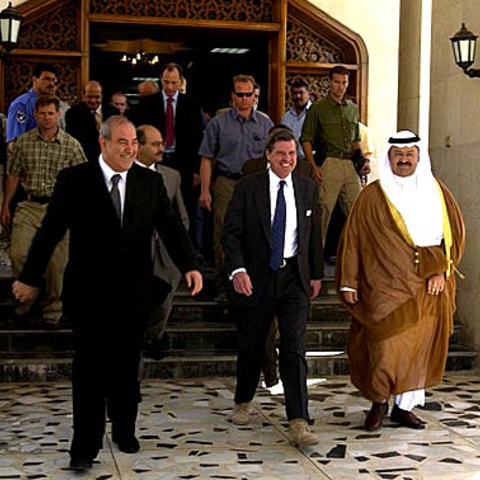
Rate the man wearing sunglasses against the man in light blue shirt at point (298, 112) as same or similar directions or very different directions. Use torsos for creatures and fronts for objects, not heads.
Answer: same or similar directions

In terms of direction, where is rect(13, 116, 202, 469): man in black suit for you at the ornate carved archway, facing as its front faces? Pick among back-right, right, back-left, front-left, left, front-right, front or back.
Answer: front

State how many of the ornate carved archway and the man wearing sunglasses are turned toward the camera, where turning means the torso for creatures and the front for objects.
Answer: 2

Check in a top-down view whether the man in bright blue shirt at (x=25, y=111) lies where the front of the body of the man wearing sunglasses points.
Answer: no

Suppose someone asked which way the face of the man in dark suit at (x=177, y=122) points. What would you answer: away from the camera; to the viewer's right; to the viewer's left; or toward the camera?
toward the camera

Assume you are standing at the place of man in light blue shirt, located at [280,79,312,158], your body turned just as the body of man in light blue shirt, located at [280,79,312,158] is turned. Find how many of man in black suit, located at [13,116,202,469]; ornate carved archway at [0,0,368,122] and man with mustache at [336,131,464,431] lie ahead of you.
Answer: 2

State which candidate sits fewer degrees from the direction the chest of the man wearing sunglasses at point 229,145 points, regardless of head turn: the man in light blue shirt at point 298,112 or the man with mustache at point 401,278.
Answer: the man with mustache

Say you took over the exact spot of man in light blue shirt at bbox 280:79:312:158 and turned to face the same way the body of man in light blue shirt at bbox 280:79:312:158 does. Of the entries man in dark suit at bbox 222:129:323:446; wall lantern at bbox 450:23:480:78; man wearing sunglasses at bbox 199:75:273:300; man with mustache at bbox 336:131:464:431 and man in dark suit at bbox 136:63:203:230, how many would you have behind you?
0

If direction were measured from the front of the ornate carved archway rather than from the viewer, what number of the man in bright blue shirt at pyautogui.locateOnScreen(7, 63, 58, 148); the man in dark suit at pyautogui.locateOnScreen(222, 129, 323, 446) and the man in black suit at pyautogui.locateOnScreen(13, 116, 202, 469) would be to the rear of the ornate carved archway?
0

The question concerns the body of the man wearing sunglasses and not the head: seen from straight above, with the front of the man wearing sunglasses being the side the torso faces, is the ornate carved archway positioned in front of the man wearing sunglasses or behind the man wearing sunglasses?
behind

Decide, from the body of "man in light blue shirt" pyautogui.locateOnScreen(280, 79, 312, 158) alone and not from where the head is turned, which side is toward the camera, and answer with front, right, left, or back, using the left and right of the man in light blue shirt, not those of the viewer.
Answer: front

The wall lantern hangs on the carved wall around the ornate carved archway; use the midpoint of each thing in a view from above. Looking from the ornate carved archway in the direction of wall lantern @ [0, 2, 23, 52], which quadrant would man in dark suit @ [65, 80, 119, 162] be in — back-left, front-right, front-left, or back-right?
front-left

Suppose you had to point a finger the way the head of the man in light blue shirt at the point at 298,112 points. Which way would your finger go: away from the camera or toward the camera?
toward the camera

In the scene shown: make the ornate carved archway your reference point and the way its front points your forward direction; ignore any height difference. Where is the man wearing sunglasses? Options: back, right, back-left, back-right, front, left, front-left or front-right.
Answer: front

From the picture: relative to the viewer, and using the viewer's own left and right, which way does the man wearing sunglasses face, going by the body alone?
facing the viewer

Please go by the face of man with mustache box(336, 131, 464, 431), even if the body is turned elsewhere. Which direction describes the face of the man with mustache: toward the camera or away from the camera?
toward the camera

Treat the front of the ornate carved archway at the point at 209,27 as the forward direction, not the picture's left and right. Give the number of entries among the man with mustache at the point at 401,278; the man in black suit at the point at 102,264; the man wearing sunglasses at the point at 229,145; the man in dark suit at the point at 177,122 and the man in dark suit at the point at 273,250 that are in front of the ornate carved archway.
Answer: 5

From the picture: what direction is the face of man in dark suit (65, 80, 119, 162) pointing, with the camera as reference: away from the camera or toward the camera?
toward the camera

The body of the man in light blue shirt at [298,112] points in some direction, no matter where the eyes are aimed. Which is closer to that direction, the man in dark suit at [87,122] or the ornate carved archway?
the man in dark suit

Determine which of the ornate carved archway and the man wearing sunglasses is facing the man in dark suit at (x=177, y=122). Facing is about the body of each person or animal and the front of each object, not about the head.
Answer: the ornate carved archway

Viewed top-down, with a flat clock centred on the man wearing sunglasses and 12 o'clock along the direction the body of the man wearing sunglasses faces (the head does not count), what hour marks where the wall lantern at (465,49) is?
The wall lantern is roughly at 9 o'clock from the man wearing sunglasses.

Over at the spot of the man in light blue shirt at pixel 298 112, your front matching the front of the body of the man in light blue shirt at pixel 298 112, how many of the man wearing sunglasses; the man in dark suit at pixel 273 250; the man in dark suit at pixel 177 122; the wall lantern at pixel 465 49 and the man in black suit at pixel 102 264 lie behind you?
0
